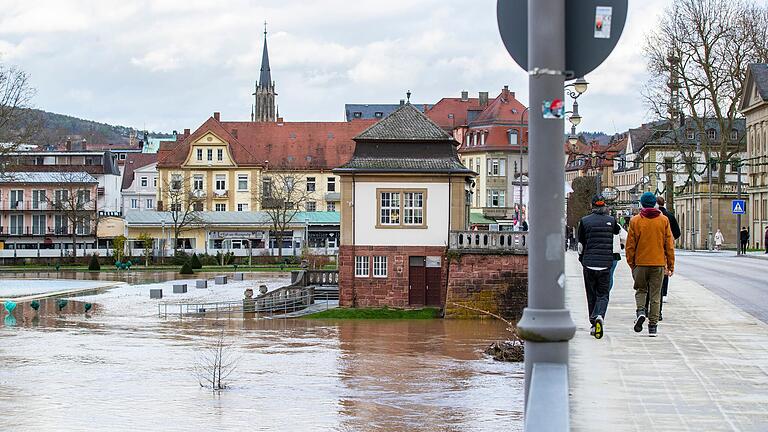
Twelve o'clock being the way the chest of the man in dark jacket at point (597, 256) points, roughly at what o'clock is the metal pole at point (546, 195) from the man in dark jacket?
The metal pole is roughly at 6 o'clock from the man in dark jacket.

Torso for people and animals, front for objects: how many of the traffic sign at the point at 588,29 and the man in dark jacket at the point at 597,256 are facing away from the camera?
2

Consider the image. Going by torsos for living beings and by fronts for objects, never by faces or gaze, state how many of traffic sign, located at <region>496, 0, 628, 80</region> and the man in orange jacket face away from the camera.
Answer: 2

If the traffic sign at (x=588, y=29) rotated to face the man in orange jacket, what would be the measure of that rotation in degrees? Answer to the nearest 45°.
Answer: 0° — it already faces them

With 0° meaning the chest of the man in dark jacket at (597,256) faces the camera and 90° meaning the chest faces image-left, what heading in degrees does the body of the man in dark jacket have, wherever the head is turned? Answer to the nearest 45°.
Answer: approximately 180°

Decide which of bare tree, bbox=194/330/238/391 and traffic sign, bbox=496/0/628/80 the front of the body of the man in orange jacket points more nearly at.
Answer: the bare tree

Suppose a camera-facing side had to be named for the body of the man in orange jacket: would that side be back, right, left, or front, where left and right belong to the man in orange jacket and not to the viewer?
back

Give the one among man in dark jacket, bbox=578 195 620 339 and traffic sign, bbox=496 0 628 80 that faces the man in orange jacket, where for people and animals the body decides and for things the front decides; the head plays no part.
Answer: the traffic sign

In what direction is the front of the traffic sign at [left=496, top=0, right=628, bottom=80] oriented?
away from the camera

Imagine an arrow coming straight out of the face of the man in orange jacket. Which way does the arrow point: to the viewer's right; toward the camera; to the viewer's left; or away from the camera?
away from the camera

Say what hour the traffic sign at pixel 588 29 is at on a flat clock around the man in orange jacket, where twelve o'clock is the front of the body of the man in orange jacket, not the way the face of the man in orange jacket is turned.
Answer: The traffic sign is roughly at 6 o'clock from the man in orange jacket.

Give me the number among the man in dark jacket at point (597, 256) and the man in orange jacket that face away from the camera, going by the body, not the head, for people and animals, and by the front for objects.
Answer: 2

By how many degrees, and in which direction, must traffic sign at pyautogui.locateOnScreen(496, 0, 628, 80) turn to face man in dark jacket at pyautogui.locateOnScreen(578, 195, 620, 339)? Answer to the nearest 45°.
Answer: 0° — it already faces them
